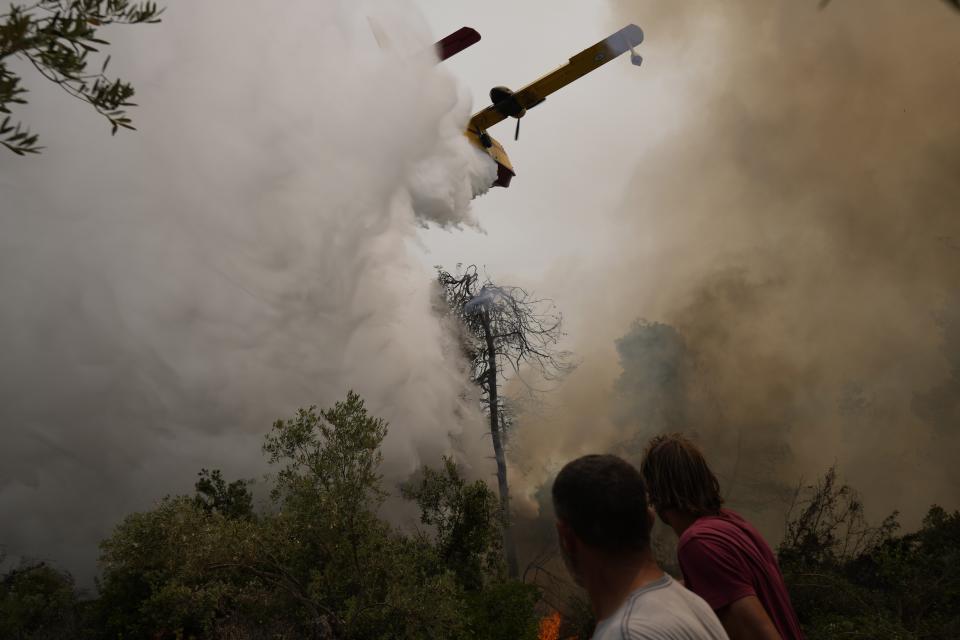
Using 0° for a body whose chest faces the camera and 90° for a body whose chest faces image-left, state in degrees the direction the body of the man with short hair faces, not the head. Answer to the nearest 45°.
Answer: approximately 135°

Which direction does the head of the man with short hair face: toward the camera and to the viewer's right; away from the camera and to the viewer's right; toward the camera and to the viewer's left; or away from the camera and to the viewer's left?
away from the camera and to the viewer's left

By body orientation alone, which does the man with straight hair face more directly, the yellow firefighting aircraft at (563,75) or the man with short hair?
the yellow firefighting aircraft

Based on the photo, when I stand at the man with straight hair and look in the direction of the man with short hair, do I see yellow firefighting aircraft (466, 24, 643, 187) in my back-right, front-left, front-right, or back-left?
back-right

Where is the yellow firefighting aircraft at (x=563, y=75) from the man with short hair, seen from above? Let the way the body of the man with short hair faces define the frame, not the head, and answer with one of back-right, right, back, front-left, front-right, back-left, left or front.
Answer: front-right

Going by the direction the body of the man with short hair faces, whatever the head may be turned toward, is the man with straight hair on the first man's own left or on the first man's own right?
on the first man's own right

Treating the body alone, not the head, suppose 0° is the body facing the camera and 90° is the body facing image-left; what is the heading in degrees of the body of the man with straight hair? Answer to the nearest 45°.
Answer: approximately 135°

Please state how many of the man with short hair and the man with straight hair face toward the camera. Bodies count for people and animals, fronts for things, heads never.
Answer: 0

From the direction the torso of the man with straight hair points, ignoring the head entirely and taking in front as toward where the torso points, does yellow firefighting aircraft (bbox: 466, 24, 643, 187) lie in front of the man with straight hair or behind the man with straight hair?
in front
